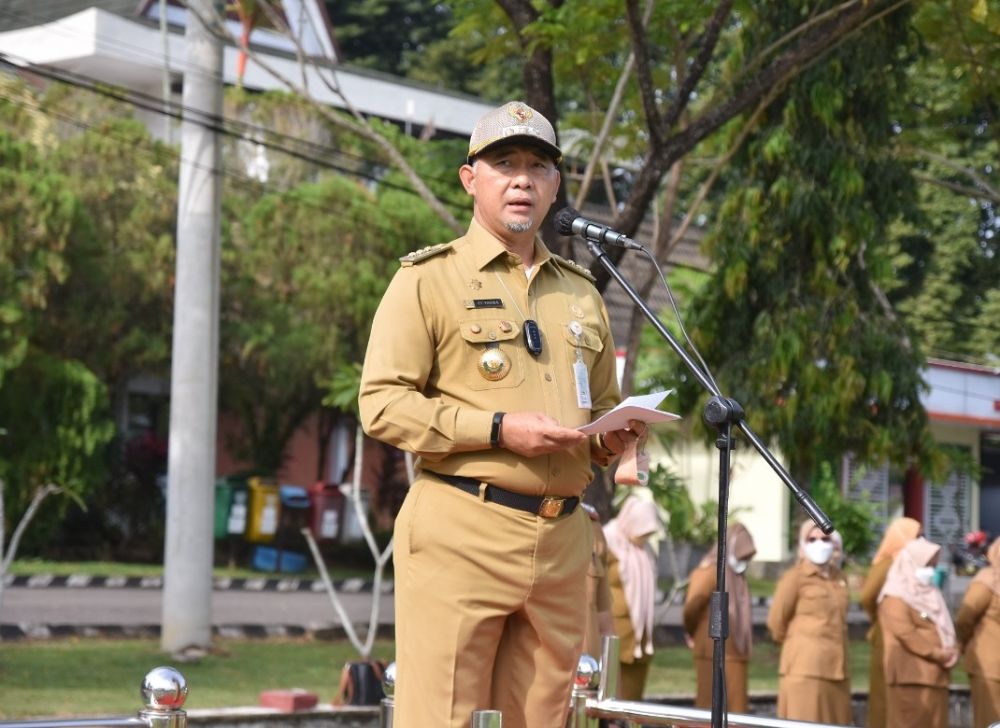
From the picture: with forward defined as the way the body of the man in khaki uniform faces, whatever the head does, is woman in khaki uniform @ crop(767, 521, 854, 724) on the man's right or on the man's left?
on the man's left

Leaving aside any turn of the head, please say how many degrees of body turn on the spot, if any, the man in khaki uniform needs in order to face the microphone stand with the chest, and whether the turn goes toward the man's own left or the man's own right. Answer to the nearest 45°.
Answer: approximately 45° to the man's own left

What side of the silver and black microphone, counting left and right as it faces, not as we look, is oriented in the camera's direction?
left

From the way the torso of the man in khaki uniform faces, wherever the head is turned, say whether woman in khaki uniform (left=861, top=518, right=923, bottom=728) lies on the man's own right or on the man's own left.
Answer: on the man's own left

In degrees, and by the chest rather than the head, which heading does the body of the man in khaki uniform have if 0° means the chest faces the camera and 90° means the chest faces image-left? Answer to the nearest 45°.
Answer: approximately 315°
